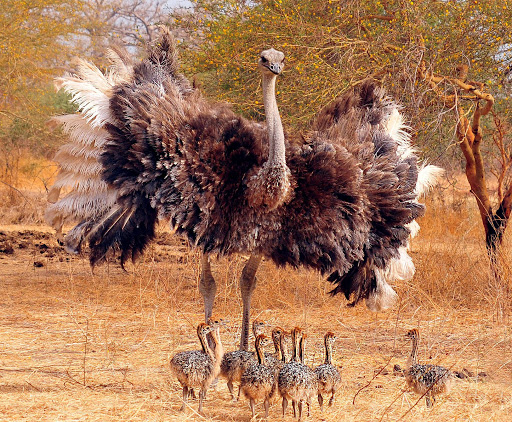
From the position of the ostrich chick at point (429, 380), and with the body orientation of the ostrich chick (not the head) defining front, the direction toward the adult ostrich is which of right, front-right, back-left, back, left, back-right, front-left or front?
front

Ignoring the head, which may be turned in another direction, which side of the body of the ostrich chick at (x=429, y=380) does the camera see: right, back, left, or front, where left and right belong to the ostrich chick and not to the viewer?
left

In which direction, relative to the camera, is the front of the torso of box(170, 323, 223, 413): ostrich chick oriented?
to the viewer's right

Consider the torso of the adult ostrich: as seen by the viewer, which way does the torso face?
toward the camera

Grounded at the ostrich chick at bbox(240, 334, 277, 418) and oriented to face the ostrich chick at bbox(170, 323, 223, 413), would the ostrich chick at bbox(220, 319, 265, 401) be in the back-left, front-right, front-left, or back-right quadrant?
front-right

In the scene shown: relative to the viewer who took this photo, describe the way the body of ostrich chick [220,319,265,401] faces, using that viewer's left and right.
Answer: facing to the right of the viewer

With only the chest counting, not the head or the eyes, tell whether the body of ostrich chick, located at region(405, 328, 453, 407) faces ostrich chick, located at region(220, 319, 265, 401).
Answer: yes

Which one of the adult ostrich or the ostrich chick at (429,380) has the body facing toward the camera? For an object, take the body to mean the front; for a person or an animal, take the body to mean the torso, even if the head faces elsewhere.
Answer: the adult ostrich

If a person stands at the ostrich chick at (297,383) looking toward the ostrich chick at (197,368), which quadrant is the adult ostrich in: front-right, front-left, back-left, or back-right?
front-right

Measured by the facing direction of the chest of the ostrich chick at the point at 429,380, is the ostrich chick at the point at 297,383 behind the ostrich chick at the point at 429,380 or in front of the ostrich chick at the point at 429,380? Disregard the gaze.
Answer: in front

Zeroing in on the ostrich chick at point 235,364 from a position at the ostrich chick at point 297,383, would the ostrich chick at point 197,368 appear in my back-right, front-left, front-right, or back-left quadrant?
front-left
